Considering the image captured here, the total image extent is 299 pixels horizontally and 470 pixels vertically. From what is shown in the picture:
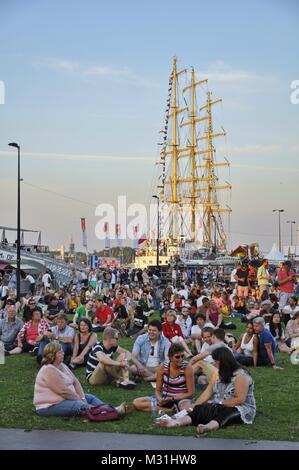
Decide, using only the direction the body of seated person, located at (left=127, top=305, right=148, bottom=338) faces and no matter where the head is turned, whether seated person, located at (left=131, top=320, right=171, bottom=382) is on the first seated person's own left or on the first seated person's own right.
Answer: on the first seated person's own left

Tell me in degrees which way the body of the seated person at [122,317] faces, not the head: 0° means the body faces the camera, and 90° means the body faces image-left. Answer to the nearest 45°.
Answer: approximately 0°

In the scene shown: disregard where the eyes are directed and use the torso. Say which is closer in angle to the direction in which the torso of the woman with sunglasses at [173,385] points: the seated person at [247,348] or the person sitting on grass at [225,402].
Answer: the person sitting on grass

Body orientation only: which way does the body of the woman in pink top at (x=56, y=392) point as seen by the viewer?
to the viewer's right

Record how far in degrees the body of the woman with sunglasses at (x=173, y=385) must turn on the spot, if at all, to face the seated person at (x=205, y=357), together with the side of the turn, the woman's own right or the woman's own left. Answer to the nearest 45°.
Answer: approximately 180°

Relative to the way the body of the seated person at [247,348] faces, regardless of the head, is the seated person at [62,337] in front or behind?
in front

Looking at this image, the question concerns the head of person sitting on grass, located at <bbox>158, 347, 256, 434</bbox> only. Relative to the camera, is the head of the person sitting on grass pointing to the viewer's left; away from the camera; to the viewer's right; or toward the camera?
to the viewer's left

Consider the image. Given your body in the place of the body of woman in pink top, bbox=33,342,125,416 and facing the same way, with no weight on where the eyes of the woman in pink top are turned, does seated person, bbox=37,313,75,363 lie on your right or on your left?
on your left

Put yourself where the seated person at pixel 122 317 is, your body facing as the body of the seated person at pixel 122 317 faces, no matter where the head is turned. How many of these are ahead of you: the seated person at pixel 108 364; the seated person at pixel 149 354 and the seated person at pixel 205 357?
3

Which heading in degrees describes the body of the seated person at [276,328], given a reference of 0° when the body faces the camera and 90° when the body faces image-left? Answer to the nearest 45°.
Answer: approximately 315°

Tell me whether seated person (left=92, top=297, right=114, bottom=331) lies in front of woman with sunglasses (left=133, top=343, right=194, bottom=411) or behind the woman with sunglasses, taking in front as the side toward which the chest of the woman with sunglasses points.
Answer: behind
